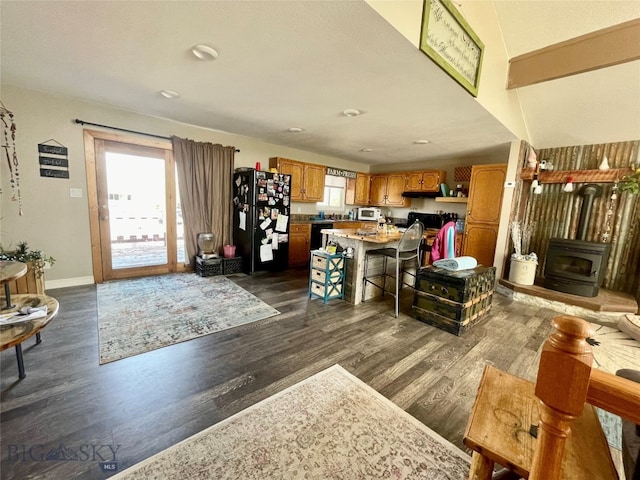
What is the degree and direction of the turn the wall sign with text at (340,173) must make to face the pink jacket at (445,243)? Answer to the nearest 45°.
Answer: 0° — it already faces it

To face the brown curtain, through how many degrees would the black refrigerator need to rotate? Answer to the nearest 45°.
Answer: approximately 135° to its right

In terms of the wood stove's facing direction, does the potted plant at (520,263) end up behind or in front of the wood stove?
in front

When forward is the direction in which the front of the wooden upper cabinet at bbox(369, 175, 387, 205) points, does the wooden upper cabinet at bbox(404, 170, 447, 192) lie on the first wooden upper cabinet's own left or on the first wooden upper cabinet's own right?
on the first wooden upper cabinet's own left

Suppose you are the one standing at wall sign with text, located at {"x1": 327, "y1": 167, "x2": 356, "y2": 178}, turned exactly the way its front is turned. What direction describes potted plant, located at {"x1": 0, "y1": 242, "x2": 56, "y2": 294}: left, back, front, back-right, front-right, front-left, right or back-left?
right

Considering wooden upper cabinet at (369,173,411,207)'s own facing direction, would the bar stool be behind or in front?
in front

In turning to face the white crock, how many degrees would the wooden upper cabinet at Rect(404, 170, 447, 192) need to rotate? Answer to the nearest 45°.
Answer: approximately 45° to its left

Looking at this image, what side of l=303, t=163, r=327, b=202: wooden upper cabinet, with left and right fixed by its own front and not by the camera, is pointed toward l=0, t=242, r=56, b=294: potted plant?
right

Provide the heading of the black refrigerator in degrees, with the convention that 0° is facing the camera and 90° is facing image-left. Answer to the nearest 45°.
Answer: approximately 315°

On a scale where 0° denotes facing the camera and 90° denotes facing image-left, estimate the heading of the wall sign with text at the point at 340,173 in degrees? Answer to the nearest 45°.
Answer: approximately 315°
